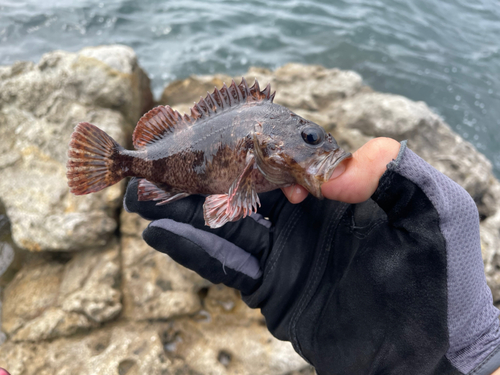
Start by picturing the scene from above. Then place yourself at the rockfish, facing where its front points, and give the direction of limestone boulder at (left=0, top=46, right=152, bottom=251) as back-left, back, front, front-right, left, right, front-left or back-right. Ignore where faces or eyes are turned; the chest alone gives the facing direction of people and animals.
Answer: back-left

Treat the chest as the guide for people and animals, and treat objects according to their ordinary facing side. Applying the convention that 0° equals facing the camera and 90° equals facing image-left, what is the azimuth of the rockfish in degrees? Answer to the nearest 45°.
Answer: approximately 270°

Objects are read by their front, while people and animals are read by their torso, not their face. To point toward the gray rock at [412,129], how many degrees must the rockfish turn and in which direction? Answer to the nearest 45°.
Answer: approximately 45° to its left

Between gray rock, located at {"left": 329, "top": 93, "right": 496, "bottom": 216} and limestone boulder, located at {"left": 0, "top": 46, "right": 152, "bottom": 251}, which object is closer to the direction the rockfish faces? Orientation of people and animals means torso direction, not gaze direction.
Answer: the gray rock

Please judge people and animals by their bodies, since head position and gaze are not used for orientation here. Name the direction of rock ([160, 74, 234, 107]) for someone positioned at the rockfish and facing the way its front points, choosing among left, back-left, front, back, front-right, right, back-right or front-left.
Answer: left
